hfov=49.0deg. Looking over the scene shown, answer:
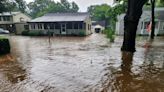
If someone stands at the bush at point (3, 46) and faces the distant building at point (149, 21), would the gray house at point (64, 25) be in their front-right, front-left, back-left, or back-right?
front-left

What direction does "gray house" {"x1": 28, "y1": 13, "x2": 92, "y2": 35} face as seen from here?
toward the camera

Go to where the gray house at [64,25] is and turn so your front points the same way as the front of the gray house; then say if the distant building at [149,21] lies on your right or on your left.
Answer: on your left

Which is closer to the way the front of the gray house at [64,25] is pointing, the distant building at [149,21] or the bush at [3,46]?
the bush

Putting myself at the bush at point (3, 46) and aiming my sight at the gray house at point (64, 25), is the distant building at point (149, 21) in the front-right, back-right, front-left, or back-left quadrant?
front-right

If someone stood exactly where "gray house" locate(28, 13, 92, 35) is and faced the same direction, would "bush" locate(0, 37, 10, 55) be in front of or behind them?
in front

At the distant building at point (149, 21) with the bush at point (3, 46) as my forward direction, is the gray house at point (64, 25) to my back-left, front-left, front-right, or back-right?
front-right
